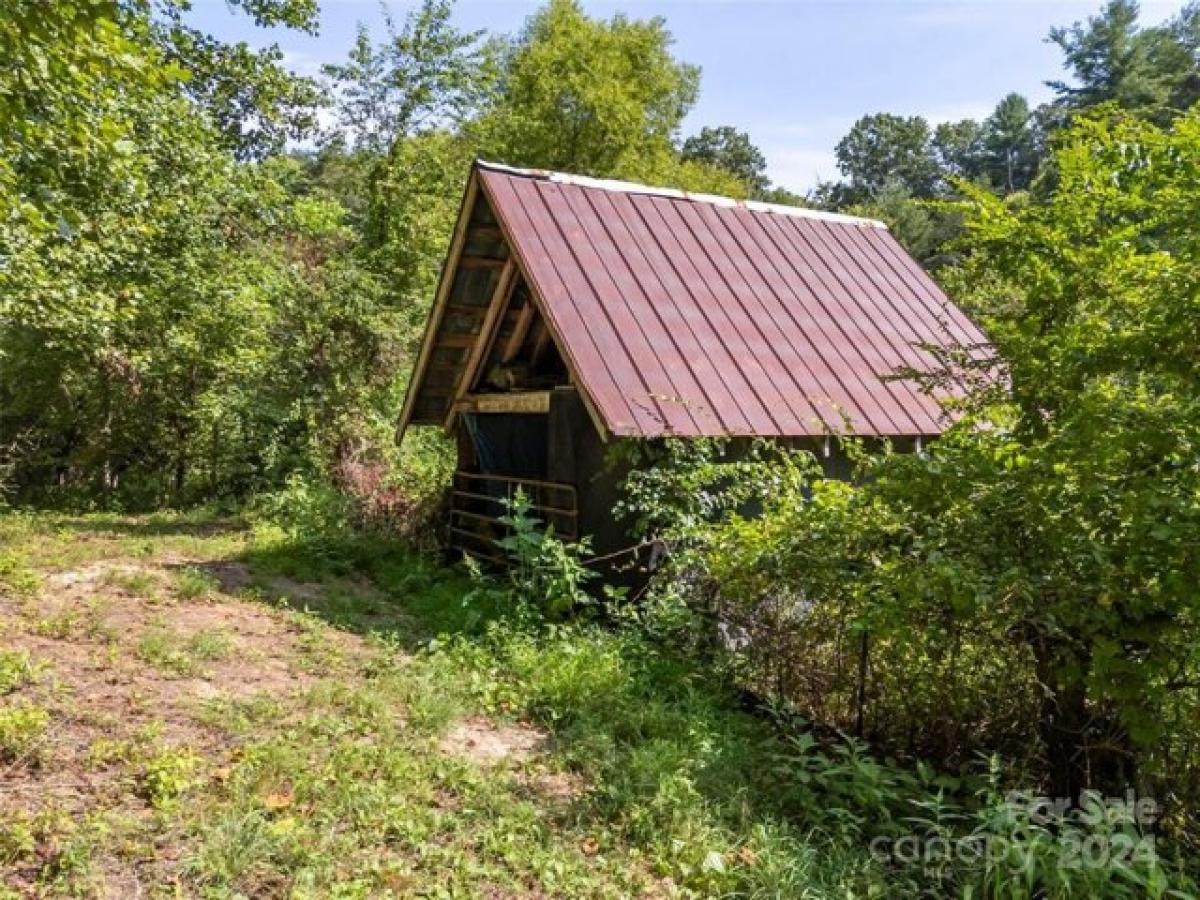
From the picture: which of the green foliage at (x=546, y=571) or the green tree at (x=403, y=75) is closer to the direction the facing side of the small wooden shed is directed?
the green foliage

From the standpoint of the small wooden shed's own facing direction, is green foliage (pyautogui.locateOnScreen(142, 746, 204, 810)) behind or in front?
in front

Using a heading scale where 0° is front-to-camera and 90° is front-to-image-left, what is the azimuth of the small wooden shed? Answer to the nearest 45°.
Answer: approximately 45°

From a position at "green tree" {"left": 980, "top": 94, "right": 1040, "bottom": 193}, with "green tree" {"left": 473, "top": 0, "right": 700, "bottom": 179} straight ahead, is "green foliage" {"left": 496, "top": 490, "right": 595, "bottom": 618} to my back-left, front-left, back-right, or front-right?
front-left

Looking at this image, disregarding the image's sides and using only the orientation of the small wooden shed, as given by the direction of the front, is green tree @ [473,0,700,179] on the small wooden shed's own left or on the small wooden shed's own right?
on the small wooden shed's own right

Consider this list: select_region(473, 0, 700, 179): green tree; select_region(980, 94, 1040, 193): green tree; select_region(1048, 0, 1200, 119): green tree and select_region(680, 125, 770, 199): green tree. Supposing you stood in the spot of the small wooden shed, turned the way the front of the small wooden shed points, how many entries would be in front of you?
0

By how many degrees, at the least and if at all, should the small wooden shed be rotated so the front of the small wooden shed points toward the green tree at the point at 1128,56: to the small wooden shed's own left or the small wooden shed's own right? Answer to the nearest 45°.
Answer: approximately 180°

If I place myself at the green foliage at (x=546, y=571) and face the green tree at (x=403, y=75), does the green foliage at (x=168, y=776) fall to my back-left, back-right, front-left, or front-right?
back-left

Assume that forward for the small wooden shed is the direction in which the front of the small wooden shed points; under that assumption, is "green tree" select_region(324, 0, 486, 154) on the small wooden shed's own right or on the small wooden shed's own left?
on the small wooden shed's own right

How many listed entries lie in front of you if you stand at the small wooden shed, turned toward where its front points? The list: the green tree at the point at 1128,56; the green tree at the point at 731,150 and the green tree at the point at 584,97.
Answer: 0

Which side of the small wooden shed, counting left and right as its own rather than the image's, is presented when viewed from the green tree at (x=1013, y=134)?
back
